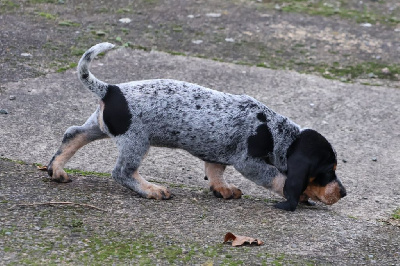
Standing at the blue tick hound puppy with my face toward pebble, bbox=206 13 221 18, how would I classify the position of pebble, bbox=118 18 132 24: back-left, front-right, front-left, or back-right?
front-left

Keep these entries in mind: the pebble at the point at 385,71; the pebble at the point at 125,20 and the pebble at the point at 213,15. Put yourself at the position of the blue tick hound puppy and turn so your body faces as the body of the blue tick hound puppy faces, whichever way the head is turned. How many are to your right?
0

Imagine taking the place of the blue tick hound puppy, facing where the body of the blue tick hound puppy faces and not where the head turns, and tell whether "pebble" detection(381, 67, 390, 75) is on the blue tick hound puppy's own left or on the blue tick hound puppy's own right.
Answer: on the blue tick hound puppy's own left

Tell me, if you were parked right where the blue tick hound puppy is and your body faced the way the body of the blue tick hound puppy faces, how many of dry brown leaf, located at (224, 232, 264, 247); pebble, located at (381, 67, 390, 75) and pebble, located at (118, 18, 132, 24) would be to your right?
1

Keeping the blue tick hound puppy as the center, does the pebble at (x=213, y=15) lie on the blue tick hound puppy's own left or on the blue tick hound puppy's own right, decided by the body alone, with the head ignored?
on the blue tick hound puppy's own left

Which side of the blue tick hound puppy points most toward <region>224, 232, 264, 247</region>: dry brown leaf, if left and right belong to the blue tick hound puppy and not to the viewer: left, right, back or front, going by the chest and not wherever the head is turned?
right

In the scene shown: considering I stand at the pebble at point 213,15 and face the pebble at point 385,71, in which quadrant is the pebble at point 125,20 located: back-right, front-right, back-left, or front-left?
back-right

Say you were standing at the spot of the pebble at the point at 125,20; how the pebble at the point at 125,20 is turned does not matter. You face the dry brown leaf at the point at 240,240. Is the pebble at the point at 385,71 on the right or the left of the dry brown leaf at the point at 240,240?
left

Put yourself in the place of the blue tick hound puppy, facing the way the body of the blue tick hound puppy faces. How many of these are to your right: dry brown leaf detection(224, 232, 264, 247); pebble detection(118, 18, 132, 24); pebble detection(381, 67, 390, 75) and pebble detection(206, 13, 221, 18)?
1

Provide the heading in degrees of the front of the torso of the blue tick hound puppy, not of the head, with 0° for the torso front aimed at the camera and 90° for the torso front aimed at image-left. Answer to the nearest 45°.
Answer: approximately 270°

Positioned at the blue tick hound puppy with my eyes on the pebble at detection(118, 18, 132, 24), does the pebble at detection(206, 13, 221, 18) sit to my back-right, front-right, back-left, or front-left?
front-right

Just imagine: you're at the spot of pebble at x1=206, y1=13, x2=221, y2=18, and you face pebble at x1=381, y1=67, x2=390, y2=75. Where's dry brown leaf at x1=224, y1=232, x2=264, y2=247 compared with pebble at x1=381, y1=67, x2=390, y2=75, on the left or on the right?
right

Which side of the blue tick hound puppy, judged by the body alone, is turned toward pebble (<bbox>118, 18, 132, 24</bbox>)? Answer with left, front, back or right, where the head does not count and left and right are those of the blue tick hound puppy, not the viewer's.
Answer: left
